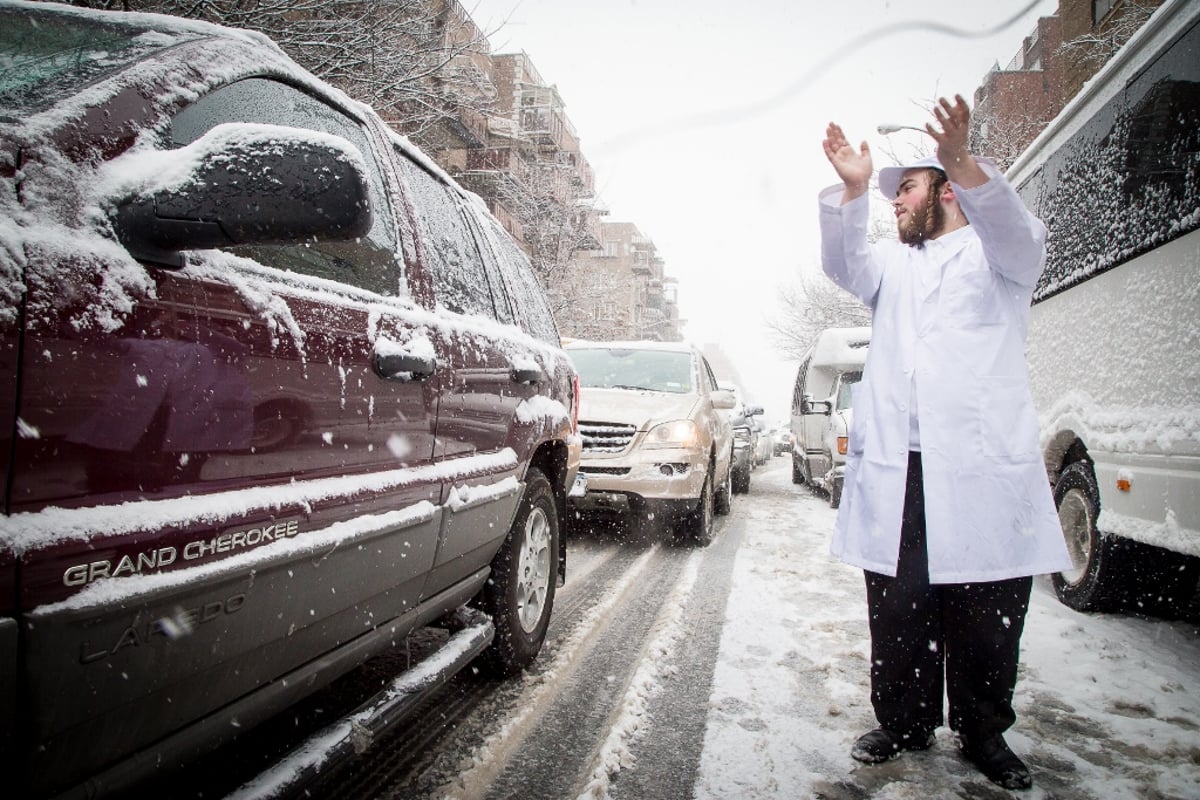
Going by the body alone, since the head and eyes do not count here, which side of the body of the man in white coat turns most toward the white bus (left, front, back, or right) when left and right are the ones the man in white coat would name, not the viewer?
back

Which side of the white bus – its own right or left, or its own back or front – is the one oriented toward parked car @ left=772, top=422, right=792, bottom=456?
back

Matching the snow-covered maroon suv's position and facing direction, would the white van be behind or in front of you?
behind

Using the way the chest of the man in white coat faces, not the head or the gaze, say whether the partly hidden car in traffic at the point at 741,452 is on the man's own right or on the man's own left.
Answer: on the man's own right

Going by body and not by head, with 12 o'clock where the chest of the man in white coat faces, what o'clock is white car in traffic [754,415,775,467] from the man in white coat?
The white car in traffic is roughly at 4 o'clock from the man in white coat.

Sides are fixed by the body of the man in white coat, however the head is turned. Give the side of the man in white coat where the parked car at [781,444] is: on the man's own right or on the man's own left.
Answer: on the man's own right

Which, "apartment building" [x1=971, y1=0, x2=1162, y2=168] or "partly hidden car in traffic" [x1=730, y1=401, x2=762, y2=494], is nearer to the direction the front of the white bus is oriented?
the partly hidden car in traffic

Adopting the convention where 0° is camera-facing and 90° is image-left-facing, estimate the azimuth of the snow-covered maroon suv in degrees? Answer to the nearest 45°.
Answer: approximately 45°

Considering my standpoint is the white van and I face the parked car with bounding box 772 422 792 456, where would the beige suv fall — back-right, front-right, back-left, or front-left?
back-left

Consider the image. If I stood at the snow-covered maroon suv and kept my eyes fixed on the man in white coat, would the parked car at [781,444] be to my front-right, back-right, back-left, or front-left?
front-left

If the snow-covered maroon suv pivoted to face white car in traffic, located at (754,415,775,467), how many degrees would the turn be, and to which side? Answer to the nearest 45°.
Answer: approximately 180°

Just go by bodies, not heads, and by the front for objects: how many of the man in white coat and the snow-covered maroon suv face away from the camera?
0

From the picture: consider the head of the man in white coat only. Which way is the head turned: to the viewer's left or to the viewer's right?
to the viewer's left

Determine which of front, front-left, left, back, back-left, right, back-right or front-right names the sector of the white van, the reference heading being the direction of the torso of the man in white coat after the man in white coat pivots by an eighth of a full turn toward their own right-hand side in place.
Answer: right

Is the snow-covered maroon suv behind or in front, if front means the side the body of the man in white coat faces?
in front

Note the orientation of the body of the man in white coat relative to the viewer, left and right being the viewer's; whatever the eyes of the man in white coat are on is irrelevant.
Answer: facing the viewer and to the left of the viewer
